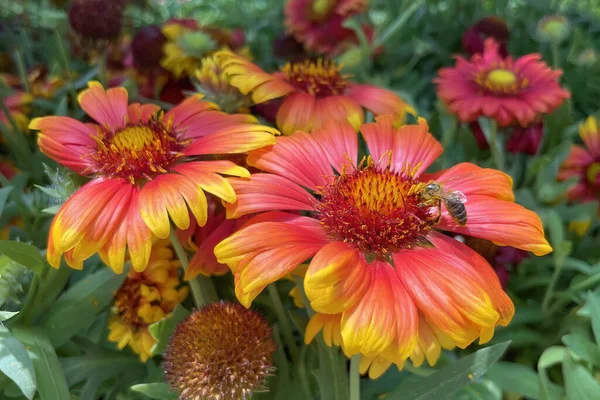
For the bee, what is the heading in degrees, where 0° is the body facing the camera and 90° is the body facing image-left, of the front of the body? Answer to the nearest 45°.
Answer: approximately 90°

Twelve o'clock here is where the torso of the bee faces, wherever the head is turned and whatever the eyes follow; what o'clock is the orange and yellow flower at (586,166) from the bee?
The orange and yellow flower is roughly at 4 o'clock from the bee.
